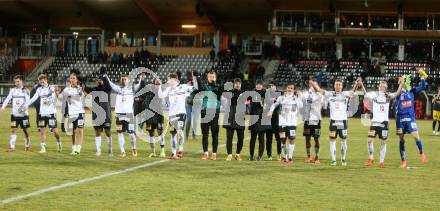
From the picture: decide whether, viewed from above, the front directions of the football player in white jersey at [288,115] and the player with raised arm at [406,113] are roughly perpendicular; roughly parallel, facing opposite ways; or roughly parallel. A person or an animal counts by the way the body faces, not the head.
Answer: roughly parallel

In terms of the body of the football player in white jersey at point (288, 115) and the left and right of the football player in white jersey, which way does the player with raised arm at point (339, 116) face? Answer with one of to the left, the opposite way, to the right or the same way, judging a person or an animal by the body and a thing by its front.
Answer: the same way

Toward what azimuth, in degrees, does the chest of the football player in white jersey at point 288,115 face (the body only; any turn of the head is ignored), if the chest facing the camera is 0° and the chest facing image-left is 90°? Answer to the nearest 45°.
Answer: approximately 0°

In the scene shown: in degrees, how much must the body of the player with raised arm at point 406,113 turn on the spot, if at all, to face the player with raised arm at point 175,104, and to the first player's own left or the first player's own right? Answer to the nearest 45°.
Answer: approximately 90° to the first player's own right

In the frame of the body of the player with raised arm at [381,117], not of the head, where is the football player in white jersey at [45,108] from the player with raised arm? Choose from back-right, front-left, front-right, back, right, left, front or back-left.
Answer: right

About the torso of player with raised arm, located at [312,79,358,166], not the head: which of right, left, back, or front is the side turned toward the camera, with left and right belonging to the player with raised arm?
front

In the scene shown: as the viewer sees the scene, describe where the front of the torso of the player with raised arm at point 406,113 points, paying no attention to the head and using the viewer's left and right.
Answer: facing the viewer

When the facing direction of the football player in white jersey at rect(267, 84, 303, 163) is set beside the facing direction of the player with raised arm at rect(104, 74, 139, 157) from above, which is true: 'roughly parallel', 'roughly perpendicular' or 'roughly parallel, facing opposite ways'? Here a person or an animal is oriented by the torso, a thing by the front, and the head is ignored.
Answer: roughly parallel

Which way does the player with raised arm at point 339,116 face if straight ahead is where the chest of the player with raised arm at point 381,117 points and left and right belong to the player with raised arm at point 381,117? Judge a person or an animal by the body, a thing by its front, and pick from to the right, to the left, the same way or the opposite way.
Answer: the same way

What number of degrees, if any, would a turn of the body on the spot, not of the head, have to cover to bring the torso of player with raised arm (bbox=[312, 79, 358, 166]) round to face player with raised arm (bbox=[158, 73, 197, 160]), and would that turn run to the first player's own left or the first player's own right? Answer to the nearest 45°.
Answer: approximately 90° to the first player's own right
